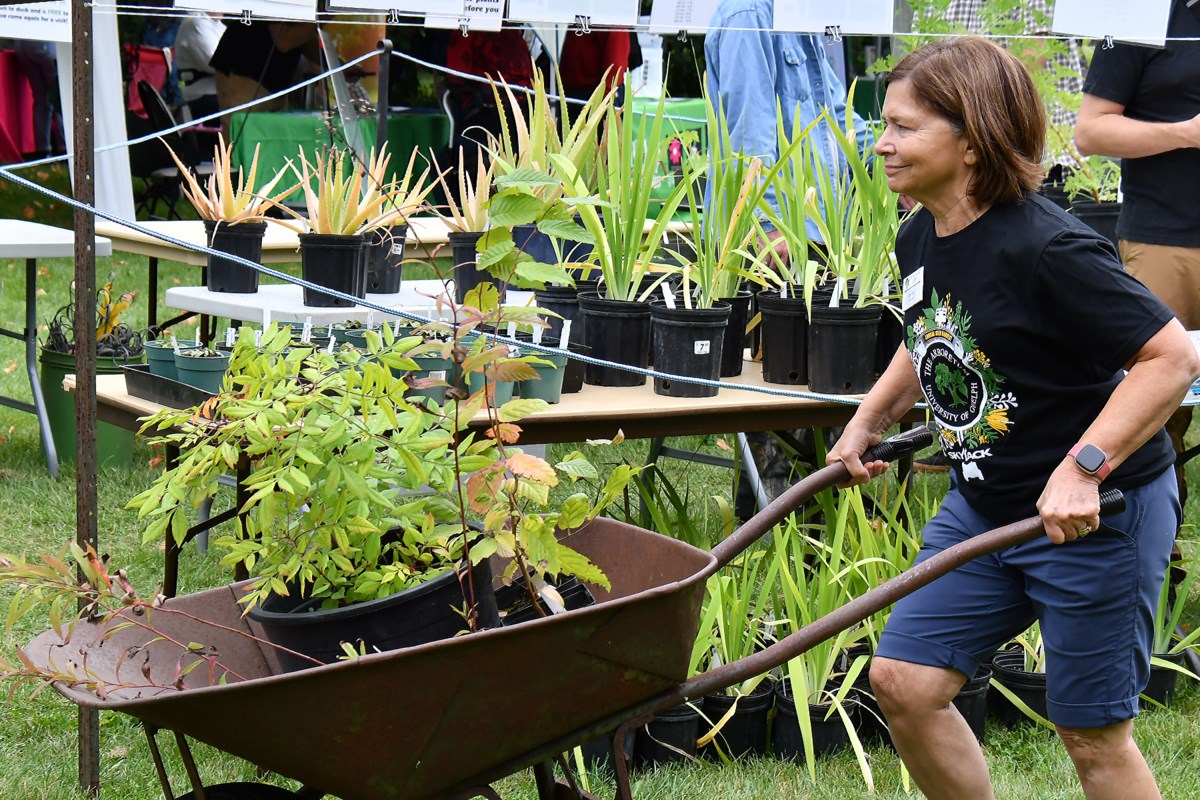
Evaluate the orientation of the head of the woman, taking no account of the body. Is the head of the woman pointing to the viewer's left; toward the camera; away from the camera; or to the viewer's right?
to the viewer's left

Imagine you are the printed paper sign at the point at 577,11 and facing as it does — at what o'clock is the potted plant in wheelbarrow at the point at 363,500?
The potted plant in wheelbarrow is roughly at 12 o'clock from the printed paper sign.

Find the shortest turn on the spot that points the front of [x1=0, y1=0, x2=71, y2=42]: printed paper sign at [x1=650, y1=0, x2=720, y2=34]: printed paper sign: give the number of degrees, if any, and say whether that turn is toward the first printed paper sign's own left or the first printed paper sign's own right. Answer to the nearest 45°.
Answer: approximately 45° to the first printed paper sign's own left

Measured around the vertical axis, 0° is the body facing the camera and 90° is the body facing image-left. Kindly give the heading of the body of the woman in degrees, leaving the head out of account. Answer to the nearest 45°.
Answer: approximately 45°

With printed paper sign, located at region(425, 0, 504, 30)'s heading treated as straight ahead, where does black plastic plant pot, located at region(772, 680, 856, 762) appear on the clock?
The black plastic plant pot is roughly at 11 o'clock from the printed paper sign.

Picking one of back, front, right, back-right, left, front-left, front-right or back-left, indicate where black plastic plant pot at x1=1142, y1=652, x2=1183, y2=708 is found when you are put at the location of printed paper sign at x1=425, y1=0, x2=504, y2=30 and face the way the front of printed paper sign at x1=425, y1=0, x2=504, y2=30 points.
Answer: front-left

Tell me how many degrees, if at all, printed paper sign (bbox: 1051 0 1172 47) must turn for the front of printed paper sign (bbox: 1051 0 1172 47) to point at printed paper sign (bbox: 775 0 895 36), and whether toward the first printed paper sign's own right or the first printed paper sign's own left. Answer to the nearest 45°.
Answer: approximately 90° to the first printed paper sign's own right

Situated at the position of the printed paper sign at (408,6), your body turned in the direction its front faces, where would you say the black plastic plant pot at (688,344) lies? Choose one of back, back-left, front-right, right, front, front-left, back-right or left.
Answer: front-left

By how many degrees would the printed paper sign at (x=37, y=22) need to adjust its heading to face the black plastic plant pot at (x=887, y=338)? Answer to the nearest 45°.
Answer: approximately 45° to its left
